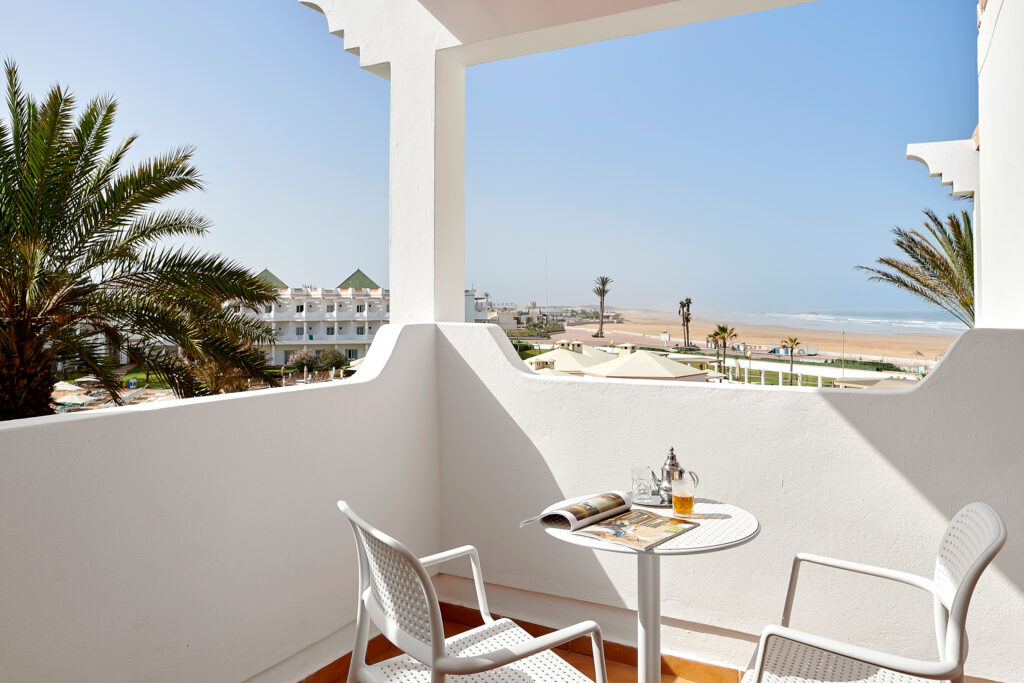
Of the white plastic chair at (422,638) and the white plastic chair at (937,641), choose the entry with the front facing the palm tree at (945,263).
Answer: the white plastic chair at (422,638)

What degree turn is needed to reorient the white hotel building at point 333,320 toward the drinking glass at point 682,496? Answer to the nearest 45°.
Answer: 0° — it already faces it

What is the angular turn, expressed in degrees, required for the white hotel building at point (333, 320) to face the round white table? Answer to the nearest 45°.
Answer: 0° — it already faces it

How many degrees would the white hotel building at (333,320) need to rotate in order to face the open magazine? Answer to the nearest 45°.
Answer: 0° — it already faces it

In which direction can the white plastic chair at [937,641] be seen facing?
to the viewer's left

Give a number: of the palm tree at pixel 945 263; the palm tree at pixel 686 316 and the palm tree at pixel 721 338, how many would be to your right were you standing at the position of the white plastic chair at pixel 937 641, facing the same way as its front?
3

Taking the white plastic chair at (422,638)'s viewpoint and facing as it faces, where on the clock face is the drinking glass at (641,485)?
The drinking glass is roughly at 12 o'clock from the white plastic chair.

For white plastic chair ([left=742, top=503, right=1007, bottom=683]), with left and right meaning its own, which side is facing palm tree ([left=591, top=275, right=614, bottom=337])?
right

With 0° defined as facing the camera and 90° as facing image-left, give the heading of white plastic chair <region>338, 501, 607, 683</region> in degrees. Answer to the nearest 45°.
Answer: approximately 225°

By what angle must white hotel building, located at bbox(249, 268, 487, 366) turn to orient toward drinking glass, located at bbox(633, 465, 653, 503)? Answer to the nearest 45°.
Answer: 0° — it already faces it
